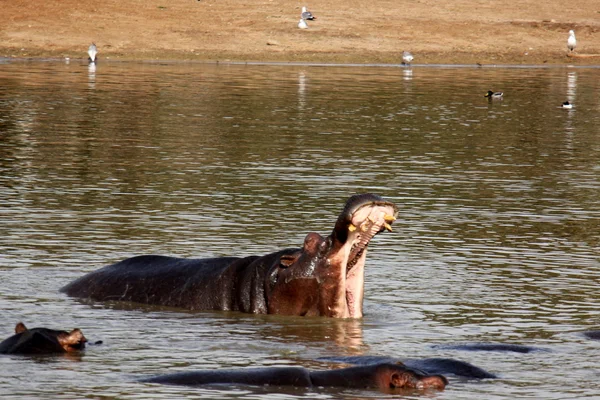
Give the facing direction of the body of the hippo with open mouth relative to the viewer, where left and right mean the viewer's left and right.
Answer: facing to the right of the viewer

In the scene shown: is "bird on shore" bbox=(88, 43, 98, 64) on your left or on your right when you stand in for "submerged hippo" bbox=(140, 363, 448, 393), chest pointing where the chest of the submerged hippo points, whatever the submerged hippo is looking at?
on your left

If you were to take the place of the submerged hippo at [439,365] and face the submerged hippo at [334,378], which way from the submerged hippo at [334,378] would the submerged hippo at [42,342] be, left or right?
right

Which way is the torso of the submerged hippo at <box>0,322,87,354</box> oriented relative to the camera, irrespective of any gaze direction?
to the viewer's right

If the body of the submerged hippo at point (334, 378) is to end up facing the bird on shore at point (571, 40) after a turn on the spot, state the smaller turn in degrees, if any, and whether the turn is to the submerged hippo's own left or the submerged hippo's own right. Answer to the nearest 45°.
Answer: approximately 90° to the submerged hippo's own left

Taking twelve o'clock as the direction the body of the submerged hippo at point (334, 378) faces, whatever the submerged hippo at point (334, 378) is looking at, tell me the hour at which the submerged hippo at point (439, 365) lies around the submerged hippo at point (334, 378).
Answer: the submerged hippo at point (439, 365) is roughly at 11 o'clock from the submerged hippo at point (334, 378).

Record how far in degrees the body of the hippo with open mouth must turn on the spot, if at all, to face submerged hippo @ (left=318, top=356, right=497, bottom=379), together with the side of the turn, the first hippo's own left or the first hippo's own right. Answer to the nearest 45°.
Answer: approximately 45° to the first hippo's own right

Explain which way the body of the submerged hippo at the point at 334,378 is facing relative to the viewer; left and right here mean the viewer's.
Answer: facing to the right of the viewer

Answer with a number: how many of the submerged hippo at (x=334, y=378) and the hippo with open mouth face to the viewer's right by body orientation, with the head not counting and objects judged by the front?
2

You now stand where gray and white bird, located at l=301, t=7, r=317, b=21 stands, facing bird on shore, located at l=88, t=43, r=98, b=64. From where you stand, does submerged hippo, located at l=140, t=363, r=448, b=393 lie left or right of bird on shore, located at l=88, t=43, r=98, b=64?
left

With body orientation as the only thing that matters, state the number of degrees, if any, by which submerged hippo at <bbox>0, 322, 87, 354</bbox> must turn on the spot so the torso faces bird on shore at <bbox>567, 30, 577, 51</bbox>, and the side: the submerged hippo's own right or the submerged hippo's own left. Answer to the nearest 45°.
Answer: approximately 45° to the submerged hippo's own left
